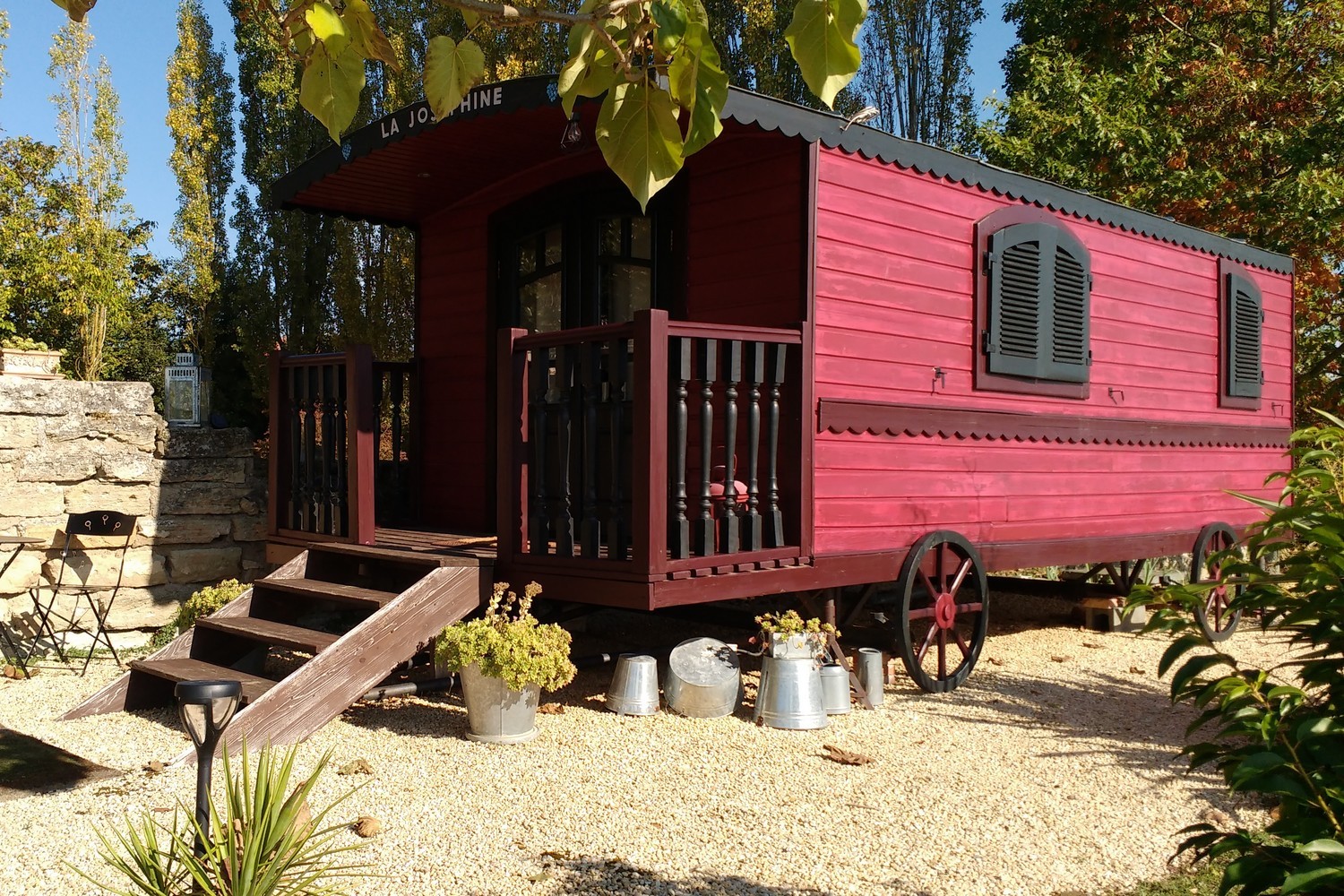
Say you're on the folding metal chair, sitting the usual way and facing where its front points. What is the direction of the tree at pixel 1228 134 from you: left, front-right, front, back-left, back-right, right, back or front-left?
back-left

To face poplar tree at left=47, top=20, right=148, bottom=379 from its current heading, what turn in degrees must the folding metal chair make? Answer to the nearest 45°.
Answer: approximately 135° to its right

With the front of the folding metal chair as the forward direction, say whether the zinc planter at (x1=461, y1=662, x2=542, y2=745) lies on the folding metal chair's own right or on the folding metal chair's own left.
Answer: on the folding metal chair's own left

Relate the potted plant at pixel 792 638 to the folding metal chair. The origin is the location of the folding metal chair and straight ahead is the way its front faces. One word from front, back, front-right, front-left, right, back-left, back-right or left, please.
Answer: left

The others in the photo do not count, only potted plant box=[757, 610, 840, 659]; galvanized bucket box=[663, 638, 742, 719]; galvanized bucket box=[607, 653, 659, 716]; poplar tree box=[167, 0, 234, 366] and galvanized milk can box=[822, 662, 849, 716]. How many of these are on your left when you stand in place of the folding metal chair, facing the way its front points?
4

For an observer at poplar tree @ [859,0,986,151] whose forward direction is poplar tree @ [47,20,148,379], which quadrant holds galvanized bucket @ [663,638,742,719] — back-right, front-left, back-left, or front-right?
front-left

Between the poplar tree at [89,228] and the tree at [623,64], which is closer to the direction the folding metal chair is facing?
the tree

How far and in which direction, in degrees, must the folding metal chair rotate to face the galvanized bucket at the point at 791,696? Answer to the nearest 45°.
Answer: approximately 90° to its left

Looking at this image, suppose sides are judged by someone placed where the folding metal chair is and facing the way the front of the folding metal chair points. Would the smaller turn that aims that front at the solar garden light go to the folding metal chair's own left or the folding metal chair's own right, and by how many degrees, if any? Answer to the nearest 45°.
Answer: approximately 45° to the folding metal chair's own left

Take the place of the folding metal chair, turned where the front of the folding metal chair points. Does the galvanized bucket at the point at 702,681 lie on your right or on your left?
on your left

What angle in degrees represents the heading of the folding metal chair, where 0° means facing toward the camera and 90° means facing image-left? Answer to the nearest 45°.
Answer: approximately 45°

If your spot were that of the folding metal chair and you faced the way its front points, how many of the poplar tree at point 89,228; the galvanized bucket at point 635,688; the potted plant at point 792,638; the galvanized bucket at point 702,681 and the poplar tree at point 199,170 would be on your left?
3

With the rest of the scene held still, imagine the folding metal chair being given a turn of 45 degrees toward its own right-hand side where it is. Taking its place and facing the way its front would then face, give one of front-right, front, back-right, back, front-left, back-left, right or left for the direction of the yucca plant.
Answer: left

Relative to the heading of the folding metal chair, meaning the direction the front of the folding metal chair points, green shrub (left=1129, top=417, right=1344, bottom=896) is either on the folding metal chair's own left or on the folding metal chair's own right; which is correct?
on the folding metal chair's own left

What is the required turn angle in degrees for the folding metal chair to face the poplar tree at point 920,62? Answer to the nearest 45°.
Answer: approximately 180°

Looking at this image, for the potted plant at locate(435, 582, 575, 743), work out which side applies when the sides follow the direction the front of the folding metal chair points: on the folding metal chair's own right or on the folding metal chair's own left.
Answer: on the folding metal chair's own left

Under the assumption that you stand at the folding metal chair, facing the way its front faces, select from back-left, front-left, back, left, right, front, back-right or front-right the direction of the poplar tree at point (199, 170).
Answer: back-right
